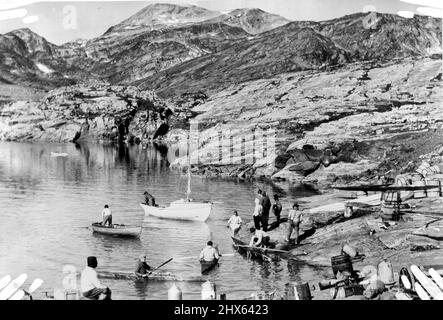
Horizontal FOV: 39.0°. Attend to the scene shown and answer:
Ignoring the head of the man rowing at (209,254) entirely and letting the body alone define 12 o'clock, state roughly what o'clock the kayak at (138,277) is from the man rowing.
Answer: The kayak is roughly at 9 o'clock from the man rowing.

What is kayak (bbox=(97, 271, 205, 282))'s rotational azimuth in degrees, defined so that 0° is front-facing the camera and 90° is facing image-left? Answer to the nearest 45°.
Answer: approximately 270°

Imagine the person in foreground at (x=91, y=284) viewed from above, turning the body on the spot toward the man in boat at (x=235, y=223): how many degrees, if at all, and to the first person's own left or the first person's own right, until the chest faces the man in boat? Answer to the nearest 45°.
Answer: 0° — they already face them

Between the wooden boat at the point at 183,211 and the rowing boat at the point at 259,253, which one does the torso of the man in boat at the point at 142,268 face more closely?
the rowing boat

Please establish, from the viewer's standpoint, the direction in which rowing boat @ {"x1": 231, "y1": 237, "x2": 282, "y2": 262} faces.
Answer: facing away from the viewer and to the left of the viewer

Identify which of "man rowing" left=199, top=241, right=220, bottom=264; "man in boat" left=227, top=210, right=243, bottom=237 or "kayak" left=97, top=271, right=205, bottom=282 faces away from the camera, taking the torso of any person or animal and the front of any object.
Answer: the man rowing

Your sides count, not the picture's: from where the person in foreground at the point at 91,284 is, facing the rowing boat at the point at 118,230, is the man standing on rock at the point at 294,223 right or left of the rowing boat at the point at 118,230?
right

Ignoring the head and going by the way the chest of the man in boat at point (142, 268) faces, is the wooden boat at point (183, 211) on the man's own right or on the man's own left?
on the man's own left

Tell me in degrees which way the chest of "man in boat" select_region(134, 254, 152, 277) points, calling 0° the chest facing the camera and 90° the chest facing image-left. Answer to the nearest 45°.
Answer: approximately 270°

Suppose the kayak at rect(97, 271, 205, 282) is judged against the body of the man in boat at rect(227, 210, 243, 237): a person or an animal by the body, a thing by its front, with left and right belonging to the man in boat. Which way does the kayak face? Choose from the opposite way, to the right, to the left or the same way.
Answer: to the left

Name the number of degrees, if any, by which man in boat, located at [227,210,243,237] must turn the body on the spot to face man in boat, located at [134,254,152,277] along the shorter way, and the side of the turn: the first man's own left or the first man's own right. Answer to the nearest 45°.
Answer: approximately 45° to the first man's own right
